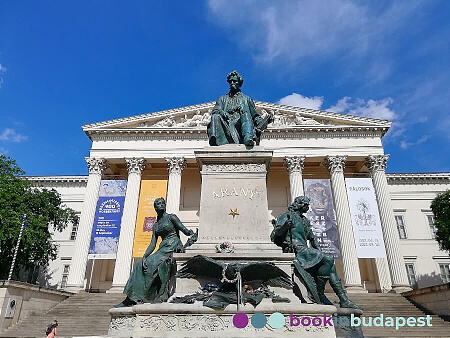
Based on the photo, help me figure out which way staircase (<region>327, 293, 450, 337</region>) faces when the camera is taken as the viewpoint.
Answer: facing the viewer

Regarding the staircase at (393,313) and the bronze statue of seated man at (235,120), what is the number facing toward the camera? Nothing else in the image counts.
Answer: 2

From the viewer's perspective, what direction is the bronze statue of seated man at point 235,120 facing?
toward the camera

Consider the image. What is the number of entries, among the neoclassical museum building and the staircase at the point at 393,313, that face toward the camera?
2

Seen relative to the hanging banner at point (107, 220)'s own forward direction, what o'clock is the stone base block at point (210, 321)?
The stone base block is roughly at 12 o'clock from the hanging banner.

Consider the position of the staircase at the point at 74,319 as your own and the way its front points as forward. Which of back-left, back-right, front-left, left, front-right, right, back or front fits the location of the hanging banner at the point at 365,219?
left

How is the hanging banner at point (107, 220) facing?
toward the camera

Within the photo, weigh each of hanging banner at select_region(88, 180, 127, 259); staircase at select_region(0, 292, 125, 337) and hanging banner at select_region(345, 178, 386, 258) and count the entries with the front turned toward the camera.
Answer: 3

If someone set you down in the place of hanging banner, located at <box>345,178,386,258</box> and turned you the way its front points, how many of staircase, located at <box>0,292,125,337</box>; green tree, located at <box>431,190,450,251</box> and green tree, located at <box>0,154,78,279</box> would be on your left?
1

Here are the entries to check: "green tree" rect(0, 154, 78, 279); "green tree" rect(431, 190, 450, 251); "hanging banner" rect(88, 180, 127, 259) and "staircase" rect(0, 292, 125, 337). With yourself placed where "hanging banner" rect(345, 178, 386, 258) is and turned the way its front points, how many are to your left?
1
